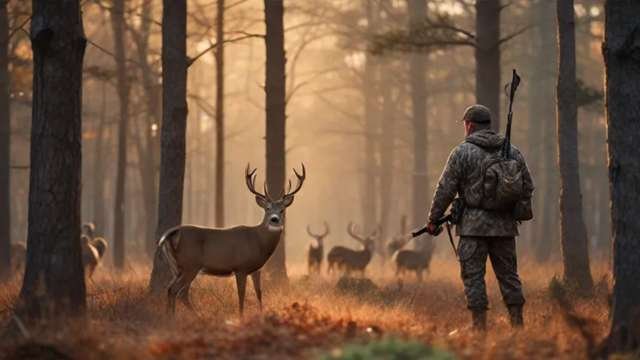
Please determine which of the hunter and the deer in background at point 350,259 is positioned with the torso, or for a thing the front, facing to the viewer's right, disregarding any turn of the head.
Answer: the deer in background

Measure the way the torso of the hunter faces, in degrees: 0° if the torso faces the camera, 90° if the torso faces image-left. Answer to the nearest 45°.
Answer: approximately 135°

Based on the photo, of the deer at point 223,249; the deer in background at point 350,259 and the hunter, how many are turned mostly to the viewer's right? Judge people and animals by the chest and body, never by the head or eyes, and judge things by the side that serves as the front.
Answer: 2

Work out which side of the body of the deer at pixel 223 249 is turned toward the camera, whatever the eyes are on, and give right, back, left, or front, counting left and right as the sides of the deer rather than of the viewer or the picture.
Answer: right

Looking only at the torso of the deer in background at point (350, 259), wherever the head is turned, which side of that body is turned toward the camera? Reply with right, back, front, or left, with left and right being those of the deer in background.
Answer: right

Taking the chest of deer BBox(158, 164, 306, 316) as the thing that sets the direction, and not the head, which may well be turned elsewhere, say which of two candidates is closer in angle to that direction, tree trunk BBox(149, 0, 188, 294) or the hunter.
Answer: the hunter
